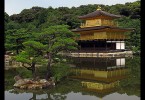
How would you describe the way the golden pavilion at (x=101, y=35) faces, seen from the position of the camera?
facing the viewer and to the left of the viewer
